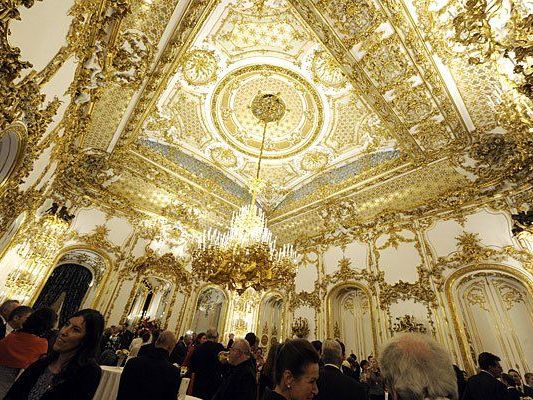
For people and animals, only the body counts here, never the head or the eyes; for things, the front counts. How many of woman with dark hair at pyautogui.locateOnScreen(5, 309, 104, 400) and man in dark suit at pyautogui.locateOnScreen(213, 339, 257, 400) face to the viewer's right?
0

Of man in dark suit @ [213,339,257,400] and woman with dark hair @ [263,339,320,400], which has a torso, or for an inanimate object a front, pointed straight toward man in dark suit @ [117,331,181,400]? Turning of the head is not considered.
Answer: man in dark suit @ [213,339,257,400]

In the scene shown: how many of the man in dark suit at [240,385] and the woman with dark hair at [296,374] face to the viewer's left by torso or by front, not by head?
1

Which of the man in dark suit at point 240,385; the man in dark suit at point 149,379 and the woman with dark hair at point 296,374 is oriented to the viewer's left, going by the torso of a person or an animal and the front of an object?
the man in dark suit at point 240,385

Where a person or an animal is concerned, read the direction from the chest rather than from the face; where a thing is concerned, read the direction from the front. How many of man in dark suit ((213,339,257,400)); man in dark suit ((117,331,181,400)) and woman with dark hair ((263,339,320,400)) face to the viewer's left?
1

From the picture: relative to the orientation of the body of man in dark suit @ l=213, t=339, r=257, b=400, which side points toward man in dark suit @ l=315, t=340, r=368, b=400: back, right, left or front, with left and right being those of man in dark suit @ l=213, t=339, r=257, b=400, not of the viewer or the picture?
back

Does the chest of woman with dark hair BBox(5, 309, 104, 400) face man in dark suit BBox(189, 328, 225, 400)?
no

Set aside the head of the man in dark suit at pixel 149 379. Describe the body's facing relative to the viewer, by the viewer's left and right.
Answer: facing away from the viewer and to the right of the viewer

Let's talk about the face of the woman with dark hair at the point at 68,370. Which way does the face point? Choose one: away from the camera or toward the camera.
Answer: toward the camera

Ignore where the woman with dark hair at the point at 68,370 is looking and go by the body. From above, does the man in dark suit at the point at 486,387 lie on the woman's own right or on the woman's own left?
on the woman's own left

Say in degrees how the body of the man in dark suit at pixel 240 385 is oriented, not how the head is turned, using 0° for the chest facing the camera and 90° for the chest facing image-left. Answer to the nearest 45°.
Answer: approximately 90°
